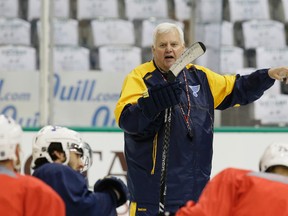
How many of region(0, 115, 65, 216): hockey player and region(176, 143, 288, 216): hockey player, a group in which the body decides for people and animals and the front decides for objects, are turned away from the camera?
2

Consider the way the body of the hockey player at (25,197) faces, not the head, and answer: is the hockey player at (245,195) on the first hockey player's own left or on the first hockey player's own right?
on the first hockey player's own right

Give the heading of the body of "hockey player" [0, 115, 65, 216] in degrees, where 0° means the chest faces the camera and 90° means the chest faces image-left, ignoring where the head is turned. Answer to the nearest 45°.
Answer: approximately 180°

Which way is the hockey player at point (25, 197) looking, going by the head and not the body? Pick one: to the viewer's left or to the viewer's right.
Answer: to the viewer's right

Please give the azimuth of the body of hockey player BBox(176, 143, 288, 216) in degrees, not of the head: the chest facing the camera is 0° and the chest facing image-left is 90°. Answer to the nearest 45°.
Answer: approximately 180°

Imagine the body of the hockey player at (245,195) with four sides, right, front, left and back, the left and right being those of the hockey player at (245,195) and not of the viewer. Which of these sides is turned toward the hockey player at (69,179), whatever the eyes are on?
left

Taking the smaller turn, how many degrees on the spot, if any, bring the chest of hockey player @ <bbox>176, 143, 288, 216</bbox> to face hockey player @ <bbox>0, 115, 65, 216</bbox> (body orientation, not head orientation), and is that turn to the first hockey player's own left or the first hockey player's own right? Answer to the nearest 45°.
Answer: approximately 90° to the first hockey player's own left

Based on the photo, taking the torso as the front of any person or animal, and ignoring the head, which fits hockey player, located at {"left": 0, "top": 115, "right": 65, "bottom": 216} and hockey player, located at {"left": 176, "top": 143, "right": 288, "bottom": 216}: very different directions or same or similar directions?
same or similar directions
